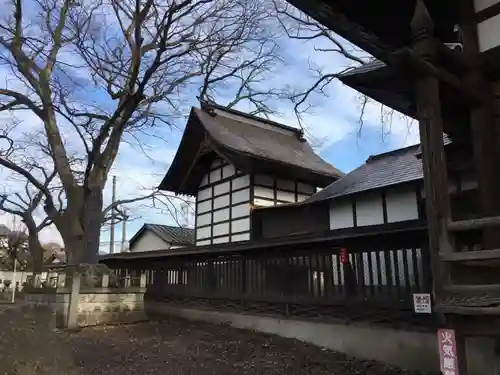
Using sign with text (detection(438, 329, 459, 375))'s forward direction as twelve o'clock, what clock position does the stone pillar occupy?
The stone pillar is roughly at 4 o'clock from the sign with text.

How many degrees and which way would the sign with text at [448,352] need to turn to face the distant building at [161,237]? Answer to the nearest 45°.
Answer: approximately 135° to its right

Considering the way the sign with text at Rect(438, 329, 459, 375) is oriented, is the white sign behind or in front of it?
behind

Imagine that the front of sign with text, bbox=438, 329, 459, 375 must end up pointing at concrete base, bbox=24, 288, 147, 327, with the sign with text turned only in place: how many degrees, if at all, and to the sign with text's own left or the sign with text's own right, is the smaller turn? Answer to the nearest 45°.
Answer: approximately 135° to the sign with text's own right

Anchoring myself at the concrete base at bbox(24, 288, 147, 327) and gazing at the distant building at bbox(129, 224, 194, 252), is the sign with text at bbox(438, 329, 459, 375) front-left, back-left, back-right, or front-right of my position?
back-right

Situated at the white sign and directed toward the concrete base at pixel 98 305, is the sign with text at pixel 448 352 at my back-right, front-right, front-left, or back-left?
back-left

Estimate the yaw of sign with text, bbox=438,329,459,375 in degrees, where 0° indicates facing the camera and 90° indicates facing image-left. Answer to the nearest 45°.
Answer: approximately 0°
